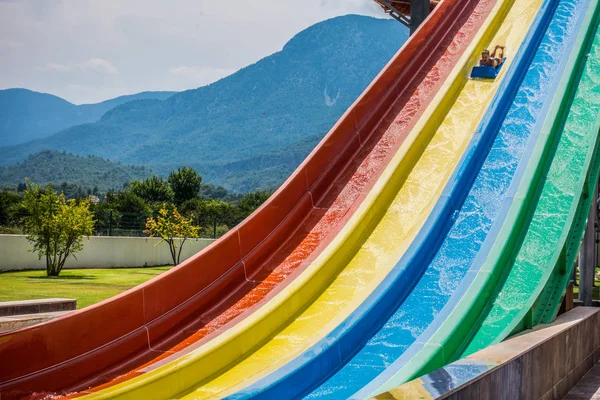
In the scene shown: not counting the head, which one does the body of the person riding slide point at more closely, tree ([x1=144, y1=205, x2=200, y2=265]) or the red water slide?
the red water slide

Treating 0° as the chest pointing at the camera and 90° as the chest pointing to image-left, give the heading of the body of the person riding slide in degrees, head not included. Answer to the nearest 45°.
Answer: approximately 45°

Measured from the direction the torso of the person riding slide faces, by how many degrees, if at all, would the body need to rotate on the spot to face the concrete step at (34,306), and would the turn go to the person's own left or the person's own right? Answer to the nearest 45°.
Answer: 0° — they already face it

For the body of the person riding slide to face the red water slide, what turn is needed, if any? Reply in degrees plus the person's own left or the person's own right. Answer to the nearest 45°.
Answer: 0° — they already face it

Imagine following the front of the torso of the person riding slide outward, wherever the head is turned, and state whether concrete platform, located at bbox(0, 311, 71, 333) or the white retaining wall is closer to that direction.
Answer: the concrete platform

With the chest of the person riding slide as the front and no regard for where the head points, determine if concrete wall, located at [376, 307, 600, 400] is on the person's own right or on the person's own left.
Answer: on the person's own left

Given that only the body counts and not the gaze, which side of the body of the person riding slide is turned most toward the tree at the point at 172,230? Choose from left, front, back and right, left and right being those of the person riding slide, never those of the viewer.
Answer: right
